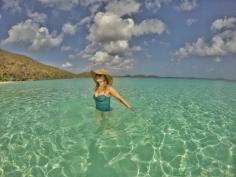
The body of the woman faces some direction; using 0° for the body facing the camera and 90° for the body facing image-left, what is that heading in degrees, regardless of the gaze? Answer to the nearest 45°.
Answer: approximately 45°
